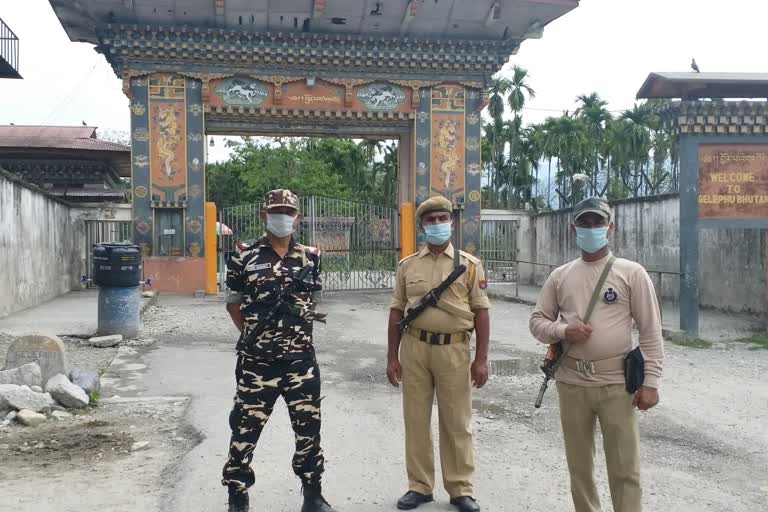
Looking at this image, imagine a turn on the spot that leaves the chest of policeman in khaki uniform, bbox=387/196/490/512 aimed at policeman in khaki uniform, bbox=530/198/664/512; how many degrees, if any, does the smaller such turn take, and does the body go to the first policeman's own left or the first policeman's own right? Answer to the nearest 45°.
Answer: approximately 45° to the first policeman's own left

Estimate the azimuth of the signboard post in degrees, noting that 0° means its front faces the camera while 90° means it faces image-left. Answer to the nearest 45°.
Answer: approximately 0°

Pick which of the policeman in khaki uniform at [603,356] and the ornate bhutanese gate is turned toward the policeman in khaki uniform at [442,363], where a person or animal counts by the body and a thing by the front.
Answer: the ornate bhutanese gate

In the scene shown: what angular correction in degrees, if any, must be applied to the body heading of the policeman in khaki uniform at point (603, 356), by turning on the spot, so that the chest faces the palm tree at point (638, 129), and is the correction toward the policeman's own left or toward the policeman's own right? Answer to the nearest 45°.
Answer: approximately 180°

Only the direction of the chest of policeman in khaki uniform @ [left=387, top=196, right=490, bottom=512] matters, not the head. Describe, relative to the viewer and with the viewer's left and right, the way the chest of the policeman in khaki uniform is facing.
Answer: facing the viewer

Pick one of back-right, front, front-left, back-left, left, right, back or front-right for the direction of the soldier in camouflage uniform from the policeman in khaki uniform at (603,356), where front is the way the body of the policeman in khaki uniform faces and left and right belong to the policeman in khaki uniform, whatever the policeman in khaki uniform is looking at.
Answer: right

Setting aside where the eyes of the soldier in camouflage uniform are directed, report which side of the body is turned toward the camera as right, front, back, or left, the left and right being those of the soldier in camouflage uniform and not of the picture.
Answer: front

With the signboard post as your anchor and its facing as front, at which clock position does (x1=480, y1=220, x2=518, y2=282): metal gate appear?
The metal gate is roughly at 5 o'clock from the signboard post.

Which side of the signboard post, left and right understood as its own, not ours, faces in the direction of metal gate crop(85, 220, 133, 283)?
right

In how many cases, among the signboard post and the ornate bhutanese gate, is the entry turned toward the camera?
2

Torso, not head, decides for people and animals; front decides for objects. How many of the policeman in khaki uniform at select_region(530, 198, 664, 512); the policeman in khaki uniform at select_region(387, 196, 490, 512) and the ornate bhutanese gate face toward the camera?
3

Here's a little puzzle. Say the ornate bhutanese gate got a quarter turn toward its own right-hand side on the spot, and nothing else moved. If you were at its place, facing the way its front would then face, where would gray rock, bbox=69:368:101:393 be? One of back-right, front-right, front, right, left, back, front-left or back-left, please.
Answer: left

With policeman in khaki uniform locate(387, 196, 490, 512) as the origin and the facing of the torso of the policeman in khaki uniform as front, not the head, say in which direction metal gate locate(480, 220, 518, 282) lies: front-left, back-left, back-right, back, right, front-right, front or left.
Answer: back
